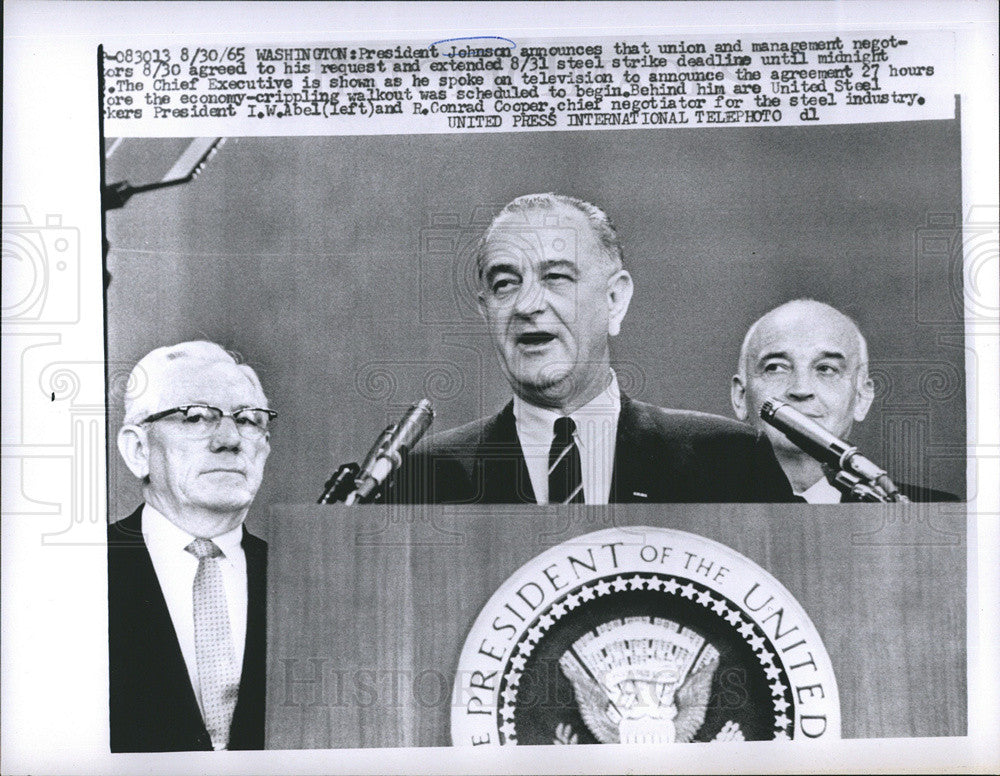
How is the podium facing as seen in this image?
toward the camera
